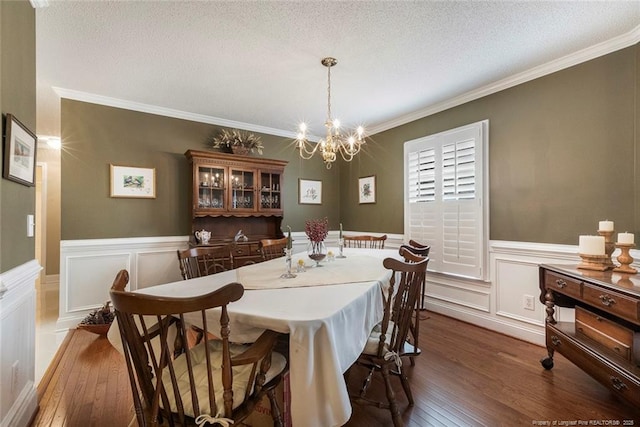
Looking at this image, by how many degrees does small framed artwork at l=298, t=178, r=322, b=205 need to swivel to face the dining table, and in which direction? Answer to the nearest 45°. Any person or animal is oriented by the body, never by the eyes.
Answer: approximately 45° to its right

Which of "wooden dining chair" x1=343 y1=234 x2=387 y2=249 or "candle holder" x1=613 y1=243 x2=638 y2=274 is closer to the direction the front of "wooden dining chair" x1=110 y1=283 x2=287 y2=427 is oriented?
the wooden dining chair

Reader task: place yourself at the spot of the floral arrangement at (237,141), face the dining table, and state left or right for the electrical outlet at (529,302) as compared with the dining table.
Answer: left

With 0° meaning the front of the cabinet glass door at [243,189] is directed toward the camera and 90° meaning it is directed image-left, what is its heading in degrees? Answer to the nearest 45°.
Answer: approximately 0°

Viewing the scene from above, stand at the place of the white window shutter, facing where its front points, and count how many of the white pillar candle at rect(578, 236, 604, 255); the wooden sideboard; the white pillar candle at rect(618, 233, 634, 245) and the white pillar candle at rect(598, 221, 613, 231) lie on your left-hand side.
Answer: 4

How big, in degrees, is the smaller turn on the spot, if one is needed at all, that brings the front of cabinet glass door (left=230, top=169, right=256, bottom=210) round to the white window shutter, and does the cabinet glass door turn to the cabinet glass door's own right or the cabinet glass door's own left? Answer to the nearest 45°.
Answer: approximately 45° to the cabinet glass door's own left

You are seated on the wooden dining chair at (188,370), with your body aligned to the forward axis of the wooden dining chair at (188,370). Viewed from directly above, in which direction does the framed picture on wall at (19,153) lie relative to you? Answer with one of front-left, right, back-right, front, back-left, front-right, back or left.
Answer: left

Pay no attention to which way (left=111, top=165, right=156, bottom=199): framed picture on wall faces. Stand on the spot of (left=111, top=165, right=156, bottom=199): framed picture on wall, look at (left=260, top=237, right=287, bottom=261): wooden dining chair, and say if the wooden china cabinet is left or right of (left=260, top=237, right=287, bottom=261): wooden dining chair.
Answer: left

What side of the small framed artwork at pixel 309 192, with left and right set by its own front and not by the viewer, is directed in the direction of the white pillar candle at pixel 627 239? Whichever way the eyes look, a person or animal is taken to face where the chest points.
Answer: front

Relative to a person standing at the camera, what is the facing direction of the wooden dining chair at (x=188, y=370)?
facing away from the viewer and to the right of the viewer

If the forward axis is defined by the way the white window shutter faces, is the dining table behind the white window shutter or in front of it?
in front

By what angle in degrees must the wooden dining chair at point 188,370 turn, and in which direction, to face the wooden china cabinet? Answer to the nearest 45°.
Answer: approximately 45° to its left

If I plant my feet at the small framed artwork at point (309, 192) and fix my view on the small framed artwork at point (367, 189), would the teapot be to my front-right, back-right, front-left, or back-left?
back-right

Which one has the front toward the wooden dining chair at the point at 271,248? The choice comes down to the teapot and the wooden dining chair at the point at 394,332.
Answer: the wooden dining chair at the point at 394,332
